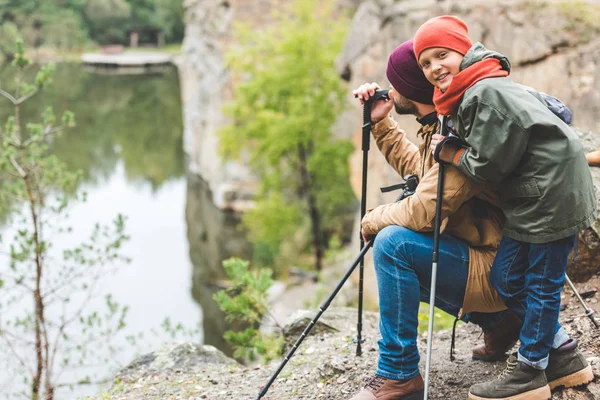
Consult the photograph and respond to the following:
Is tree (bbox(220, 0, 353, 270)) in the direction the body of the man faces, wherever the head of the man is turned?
no

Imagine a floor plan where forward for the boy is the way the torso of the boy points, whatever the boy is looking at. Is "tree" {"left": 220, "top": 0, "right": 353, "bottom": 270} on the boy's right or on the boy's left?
on the boy's right

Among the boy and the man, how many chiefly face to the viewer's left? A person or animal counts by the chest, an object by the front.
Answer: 2

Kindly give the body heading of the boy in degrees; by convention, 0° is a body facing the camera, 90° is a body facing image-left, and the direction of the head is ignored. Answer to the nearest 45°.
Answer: approximately 90°

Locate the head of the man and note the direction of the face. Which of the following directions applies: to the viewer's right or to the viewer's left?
to the viewer's left

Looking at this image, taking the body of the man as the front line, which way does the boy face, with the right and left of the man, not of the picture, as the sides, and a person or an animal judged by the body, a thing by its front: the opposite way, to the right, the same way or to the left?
the same way

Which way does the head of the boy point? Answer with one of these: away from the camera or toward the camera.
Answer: toward the camera

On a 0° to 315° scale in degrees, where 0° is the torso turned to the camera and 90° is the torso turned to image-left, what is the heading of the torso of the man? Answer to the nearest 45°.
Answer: approximately 90°
